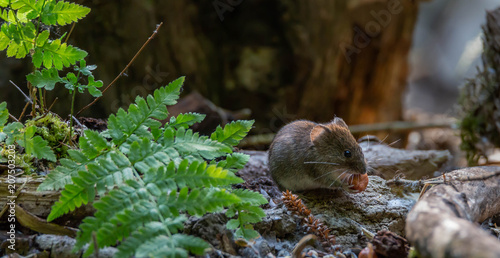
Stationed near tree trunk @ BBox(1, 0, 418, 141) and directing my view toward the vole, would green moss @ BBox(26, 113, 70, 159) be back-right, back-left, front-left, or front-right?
front-right

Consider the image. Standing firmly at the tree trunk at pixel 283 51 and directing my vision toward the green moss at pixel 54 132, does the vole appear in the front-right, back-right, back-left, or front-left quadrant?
front-left

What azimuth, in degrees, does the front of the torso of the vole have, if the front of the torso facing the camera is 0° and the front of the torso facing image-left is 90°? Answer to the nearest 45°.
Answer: approximately 270°

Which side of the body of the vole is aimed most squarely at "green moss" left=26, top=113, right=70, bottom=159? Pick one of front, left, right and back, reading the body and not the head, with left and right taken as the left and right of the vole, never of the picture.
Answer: back

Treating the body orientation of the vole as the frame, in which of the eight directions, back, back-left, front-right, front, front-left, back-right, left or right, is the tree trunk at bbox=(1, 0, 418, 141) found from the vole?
left

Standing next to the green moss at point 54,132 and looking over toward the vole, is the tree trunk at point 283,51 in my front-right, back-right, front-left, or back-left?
front-left
